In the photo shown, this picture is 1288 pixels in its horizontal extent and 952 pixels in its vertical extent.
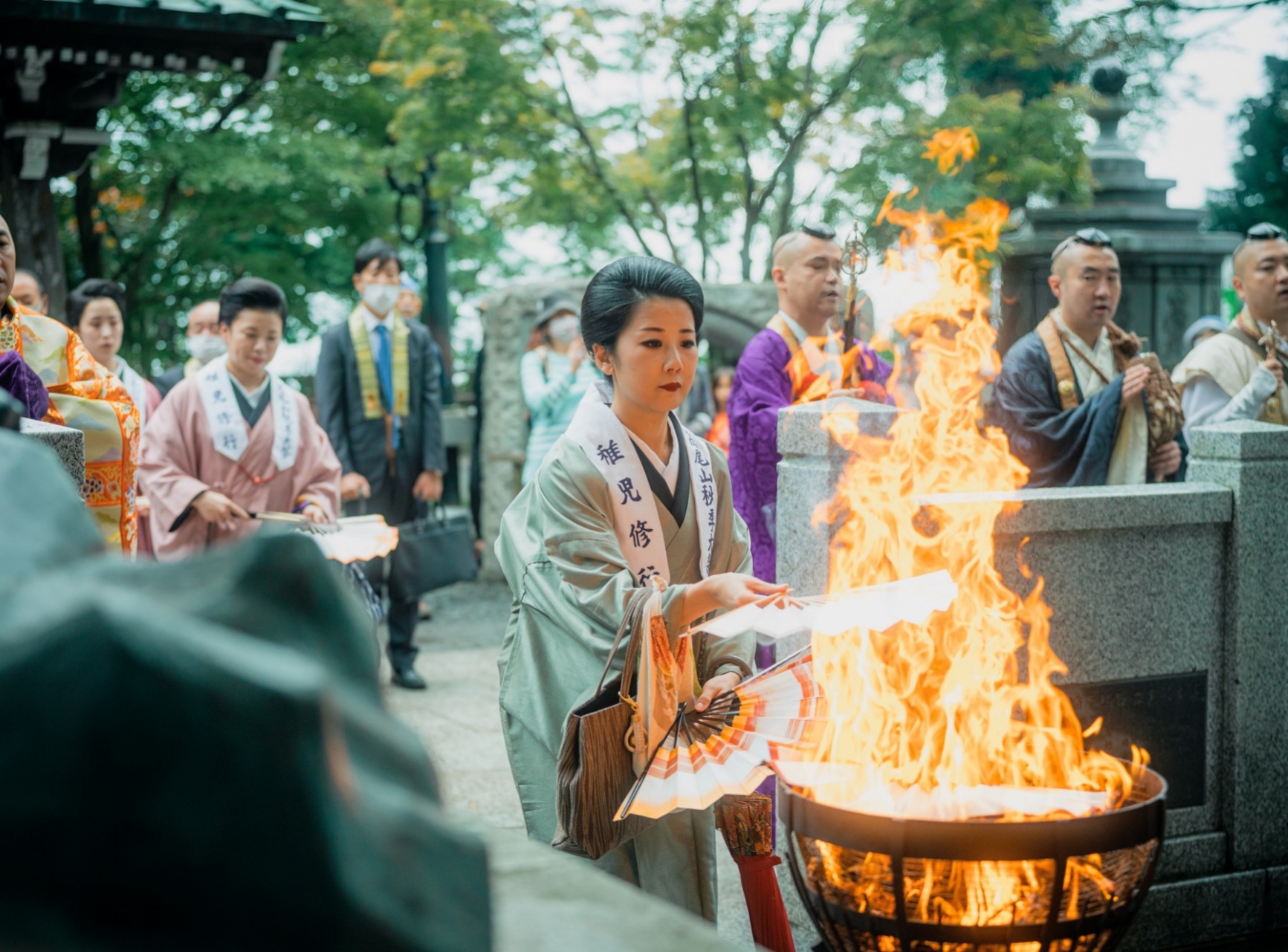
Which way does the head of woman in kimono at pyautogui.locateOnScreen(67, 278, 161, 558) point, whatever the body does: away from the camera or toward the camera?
toward the camera

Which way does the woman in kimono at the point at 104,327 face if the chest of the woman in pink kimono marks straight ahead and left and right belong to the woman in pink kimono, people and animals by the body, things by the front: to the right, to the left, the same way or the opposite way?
the same way

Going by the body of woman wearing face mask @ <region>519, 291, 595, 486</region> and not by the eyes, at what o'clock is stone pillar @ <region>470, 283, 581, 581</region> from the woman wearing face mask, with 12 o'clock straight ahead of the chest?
The stone pillar is roughly at 7 o'clock from the woman wearing face mask.

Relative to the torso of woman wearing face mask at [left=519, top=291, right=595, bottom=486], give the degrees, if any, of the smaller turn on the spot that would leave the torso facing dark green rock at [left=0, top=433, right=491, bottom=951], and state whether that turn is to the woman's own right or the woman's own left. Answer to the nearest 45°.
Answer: approximately 45° to the woman's own right

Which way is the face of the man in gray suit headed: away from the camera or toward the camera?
toward the camera

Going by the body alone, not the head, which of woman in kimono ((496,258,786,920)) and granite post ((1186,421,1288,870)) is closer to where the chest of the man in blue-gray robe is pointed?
the granite post

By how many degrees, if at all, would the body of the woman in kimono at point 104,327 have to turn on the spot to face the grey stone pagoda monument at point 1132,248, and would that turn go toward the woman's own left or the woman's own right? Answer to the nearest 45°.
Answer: approximately 45° to the woman's own left

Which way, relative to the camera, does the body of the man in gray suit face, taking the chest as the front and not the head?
toward the camera

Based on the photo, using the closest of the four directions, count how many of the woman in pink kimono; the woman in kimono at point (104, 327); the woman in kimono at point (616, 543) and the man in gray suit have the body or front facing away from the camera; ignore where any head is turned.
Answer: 0

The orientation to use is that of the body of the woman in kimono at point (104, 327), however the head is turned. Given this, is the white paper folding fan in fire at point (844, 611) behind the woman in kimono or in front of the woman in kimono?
in front

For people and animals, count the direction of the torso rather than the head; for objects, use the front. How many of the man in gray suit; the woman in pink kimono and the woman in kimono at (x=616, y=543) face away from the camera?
0

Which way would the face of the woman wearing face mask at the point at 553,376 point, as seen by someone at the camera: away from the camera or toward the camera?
toward the camera

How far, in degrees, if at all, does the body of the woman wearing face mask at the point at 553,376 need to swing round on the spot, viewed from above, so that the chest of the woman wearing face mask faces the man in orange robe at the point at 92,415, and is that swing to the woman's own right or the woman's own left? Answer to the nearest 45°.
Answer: approximately 45° to the woman's own right

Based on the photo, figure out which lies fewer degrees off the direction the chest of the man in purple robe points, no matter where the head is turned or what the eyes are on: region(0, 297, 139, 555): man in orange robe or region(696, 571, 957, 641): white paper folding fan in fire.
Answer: the white paper folding fan in fire

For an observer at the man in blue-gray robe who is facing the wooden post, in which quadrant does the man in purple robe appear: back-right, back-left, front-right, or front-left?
front-left

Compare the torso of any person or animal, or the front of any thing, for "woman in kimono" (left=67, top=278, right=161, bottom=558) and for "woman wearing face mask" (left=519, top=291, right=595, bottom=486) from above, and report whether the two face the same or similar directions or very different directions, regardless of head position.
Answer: same or similar directions

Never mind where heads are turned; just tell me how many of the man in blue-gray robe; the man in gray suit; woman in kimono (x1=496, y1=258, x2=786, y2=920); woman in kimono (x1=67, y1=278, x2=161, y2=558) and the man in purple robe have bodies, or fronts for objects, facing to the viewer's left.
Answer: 0
